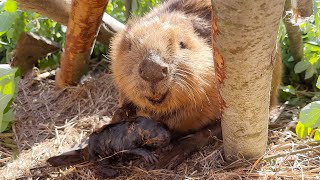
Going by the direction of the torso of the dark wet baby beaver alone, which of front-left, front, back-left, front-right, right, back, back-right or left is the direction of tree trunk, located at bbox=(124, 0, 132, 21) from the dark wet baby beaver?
left

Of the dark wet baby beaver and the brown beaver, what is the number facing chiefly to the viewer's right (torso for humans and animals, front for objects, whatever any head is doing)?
1

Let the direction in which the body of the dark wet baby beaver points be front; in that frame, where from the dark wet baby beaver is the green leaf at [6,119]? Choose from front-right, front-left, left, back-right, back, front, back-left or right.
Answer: back-left

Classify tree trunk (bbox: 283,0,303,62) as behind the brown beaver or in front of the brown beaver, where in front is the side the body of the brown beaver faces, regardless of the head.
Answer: behind

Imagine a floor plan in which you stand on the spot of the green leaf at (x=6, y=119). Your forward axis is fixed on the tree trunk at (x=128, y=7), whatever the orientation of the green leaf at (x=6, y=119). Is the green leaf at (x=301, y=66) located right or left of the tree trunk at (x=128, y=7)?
right

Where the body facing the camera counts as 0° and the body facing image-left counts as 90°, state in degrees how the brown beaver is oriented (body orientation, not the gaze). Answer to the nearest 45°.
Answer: approximately 45°

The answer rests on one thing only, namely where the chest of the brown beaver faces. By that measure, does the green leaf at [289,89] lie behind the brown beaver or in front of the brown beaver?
behind

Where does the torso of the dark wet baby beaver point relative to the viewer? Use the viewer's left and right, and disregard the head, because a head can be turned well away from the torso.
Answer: facing to the right of the viewer

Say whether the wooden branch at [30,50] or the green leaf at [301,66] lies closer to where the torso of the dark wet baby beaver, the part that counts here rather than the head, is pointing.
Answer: the green leaf
